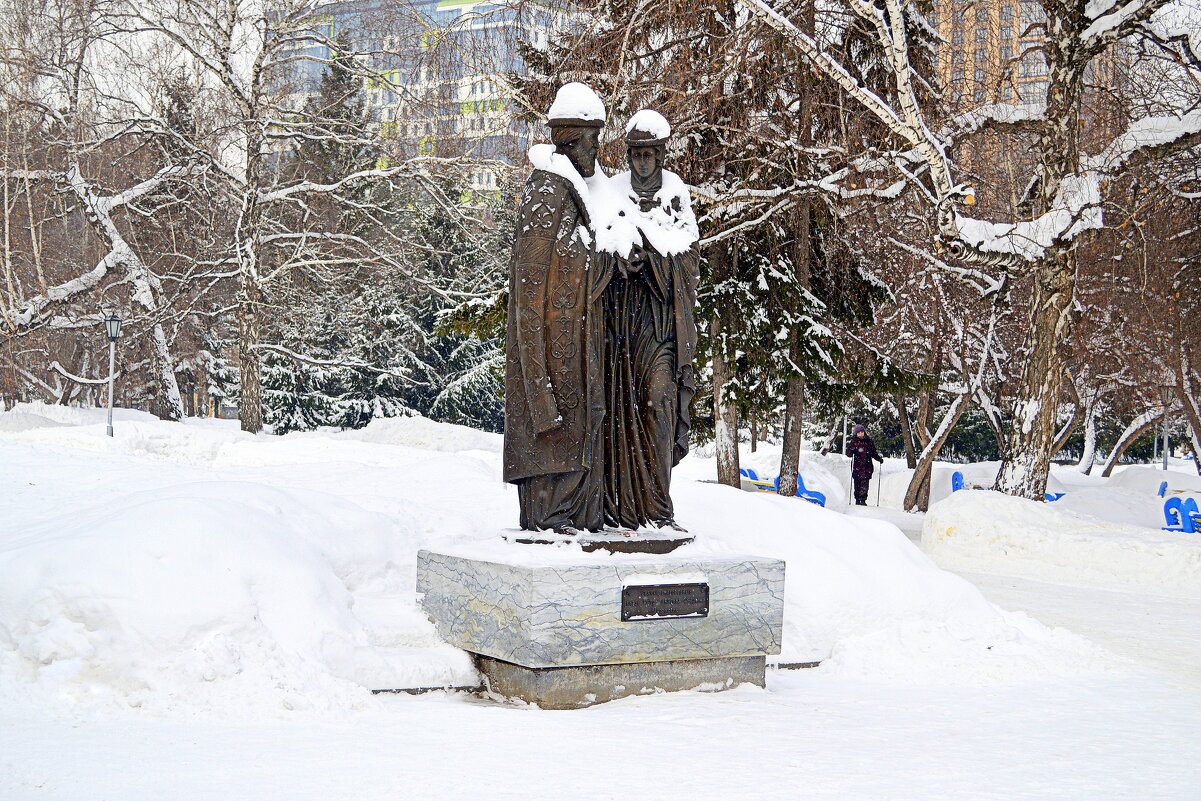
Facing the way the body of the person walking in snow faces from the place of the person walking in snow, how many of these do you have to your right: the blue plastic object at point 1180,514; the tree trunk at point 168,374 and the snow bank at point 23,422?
2

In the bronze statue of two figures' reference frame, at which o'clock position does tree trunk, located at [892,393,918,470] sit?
The tree trunk is roughly at 8 o'clock from the bronze statue of two figures.

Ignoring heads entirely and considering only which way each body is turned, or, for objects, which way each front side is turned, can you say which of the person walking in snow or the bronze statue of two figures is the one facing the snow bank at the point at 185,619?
the person walking in snow

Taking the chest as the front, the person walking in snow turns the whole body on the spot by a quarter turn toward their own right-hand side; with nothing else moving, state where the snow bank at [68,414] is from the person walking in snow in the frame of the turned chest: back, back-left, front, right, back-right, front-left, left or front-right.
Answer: front

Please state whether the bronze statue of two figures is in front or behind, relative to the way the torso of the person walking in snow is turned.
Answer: in front

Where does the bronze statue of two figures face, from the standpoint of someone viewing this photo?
facing the viewer and to the right of the viewer

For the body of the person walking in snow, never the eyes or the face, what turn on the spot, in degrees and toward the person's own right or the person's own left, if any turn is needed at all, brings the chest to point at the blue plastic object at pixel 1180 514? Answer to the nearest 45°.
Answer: approximately 45° to the person's own left

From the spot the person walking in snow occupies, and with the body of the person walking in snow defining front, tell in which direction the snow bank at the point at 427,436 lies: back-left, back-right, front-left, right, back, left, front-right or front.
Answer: right

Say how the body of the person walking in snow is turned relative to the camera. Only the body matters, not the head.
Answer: toward the camera

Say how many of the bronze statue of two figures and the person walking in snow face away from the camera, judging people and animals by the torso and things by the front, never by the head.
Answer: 0
